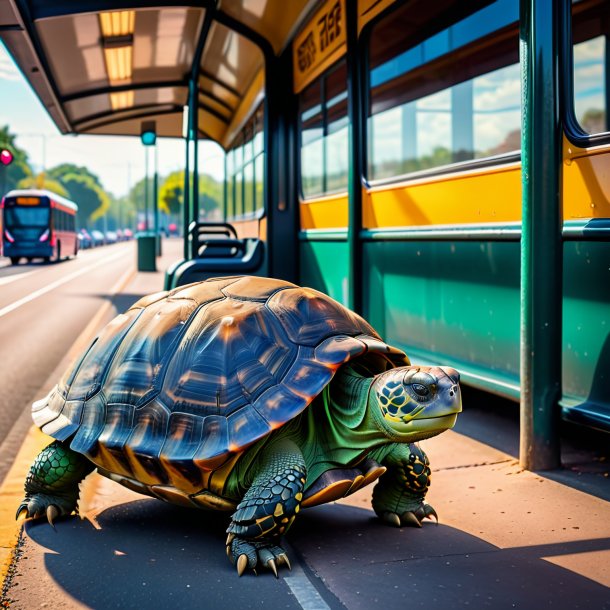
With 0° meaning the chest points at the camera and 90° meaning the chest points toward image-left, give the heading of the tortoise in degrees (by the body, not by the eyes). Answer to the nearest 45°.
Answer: approximately 315°

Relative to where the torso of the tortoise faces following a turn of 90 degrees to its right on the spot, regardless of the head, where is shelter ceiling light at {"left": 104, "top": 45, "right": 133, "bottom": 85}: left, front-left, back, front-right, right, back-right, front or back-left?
back-right

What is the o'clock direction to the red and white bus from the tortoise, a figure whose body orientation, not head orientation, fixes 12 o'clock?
The red and white bus is roughly at 7 o'clock from the tortoise.

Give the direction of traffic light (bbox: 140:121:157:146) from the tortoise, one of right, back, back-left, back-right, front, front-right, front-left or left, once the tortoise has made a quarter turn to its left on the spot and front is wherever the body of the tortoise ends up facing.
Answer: front-left

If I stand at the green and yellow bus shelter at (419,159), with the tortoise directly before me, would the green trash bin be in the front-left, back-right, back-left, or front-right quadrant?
back-right

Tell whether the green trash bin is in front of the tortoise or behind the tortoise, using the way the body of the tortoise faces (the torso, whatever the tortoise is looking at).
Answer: behind
